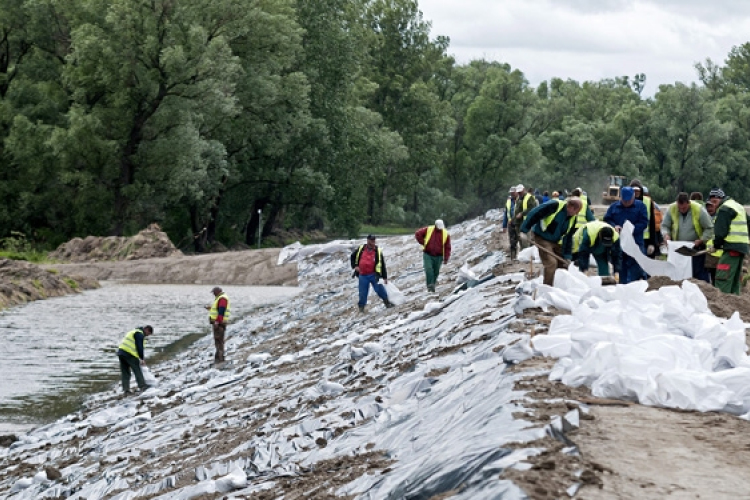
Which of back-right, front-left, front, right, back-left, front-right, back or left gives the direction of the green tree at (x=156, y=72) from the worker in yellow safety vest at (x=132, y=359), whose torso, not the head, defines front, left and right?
left

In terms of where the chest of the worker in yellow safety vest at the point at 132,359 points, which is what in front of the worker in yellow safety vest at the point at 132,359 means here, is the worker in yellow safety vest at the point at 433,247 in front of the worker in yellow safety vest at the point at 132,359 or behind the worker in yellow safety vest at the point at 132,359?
in front

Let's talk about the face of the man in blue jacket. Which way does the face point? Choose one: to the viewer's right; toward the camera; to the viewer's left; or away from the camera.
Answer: toward the camera

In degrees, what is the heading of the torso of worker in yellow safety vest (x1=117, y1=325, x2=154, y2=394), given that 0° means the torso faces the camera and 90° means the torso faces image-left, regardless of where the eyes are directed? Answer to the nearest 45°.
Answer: approximately 270°

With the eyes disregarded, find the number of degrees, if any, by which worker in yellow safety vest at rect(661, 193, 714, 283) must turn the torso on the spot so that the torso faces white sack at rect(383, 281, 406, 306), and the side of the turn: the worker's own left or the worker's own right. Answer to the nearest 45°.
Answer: approximately 135° to the worker's own right

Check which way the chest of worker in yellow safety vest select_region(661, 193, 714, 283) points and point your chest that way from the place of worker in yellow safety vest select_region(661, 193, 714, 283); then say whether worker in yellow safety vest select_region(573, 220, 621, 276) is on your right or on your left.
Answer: on your right

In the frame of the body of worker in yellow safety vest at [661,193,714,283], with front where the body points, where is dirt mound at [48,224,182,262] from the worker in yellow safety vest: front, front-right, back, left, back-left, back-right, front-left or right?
back-right

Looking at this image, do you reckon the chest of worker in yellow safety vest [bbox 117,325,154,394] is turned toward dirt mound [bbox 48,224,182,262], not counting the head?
no

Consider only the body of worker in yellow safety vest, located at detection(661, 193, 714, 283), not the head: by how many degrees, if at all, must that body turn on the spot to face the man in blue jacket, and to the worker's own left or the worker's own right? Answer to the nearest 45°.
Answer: approximately 45° to the worker's own right

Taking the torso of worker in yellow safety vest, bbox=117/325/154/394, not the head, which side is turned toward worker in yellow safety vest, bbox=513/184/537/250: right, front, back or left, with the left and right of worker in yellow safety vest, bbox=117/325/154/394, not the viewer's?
front

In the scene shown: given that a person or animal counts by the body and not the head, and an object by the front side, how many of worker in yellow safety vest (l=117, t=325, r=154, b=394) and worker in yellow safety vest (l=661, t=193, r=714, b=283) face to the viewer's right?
1

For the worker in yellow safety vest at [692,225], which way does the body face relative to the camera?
toward the camera
